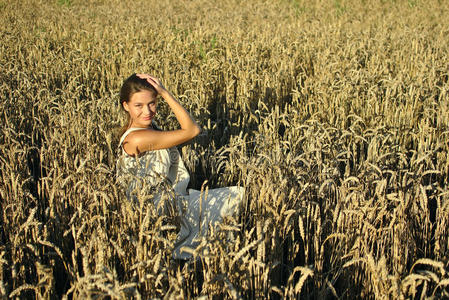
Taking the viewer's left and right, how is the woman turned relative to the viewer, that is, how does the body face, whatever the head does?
facing to the right of the viewer
